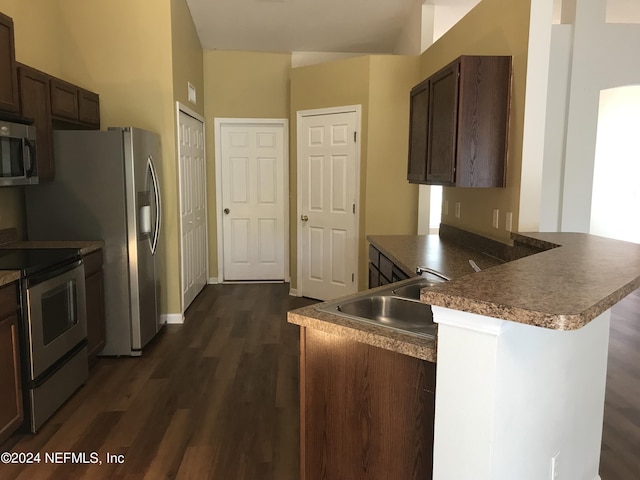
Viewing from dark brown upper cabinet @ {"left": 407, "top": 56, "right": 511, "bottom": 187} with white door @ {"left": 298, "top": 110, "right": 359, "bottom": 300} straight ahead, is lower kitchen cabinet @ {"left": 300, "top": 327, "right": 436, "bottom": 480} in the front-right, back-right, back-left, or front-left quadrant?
back-left

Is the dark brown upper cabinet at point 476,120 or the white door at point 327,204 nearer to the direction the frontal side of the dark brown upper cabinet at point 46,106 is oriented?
the dark brown upper cabinet

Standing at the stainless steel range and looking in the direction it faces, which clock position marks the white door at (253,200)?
The white door is roughly at 9 o'clock from the stainless steel range.

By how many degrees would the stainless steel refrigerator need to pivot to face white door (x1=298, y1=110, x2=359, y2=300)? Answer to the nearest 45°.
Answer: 0° — it already faces it

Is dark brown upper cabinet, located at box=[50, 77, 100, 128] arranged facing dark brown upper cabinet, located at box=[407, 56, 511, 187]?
yes

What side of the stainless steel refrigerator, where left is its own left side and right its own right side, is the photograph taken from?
right

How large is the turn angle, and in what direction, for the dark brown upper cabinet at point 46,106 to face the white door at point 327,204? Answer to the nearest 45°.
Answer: approximately 45° to its left
